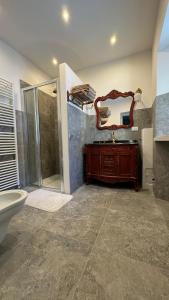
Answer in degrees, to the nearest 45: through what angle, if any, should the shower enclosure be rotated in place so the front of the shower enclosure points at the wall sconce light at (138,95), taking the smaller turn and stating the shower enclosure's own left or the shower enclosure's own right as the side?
approximately 135° to the shower enclosure's own left

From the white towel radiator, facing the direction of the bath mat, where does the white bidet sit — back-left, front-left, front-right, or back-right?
front-right

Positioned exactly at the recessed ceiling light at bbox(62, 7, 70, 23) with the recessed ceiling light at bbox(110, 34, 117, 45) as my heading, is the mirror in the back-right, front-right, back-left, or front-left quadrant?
front-left

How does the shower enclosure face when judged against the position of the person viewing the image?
facing the viewer and to the left of the viewer

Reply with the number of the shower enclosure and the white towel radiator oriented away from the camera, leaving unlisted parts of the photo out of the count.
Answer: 0

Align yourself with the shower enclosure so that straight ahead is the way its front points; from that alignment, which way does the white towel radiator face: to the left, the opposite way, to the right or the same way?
to the left

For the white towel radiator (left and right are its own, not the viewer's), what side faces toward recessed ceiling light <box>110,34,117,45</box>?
front

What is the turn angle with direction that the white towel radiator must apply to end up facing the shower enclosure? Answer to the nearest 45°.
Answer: approximately 45° to its left

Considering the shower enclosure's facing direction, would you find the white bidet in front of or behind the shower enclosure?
in front

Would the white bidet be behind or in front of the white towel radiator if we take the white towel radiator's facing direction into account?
in front

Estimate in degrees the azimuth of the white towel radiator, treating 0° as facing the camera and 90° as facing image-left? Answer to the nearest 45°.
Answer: approximately 315°
